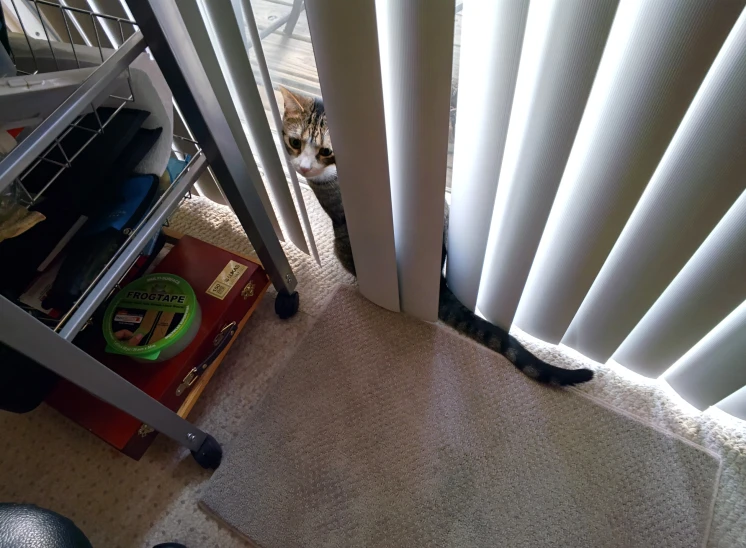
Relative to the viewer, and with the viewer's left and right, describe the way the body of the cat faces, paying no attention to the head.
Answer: facing to the left of the viewer
